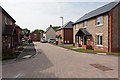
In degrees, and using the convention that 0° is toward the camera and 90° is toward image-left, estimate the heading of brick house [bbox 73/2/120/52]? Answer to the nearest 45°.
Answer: approximately 45°
